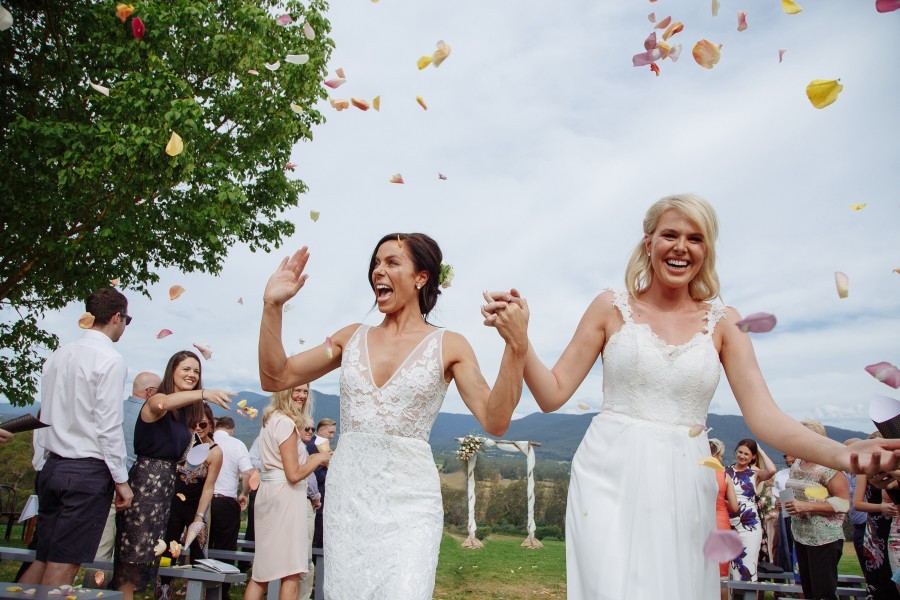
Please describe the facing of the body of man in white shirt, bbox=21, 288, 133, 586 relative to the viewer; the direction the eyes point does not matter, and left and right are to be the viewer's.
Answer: facing away from the viewer and to the right of the viewer

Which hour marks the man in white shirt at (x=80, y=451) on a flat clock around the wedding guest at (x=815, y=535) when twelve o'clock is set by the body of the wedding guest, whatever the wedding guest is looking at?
The man in white shirt is roughly at 12 o'clock from the wedding guest.

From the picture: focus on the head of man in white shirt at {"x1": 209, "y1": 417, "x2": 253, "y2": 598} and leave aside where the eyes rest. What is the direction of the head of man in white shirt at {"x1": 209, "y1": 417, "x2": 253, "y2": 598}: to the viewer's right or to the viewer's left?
to the viewer's right

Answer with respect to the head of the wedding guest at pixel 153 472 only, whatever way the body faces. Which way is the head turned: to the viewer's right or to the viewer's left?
to the viewer's right

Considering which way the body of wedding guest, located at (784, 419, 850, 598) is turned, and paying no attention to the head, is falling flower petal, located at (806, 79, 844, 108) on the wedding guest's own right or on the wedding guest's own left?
on the wedding guest's own left
